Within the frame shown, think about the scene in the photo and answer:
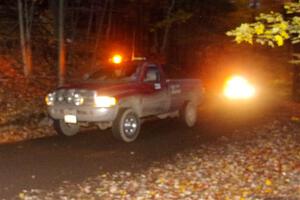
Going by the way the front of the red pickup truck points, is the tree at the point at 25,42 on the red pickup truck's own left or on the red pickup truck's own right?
on the red pickup truck's own right

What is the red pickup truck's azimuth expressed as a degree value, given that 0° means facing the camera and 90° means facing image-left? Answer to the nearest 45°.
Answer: approximately 45°
